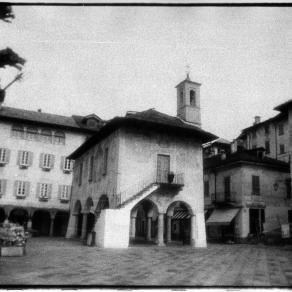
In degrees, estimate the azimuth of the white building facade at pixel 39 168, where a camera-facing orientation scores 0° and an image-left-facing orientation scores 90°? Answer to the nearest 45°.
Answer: approximately 0°

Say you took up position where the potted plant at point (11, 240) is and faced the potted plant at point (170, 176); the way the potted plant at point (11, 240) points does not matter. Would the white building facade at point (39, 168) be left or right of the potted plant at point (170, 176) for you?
left

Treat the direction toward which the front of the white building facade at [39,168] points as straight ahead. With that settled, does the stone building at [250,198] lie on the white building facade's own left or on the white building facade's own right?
on the white building facade's own left

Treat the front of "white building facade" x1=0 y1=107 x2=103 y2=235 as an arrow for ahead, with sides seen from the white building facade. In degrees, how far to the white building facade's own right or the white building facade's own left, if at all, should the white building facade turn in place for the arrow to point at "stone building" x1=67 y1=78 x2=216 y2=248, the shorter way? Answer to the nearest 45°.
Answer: approximately 45° to the white building facade's own left
